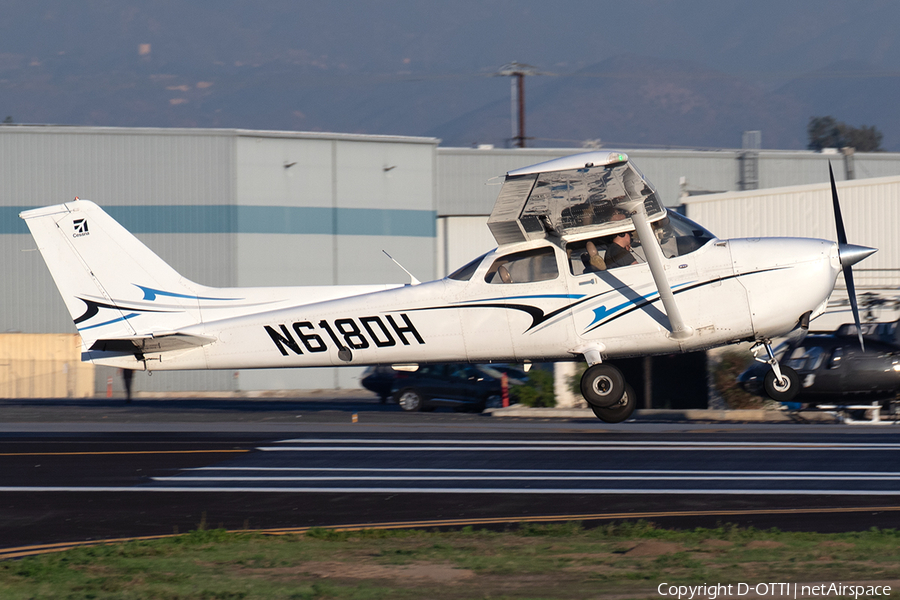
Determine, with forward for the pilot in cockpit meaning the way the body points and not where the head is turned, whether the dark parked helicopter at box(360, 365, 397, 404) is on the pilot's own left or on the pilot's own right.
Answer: on the pilot's own left

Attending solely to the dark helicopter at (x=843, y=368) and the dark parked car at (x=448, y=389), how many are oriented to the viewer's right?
1

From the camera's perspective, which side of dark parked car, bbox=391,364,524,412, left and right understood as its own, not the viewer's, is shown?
right

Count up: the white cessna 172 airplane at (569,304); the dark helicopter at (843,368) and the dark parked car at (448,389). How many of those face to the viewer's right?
2

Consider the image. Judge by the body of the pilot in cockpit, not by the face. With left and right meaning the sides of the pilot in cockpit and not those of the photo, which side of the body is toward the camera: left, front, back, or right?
right

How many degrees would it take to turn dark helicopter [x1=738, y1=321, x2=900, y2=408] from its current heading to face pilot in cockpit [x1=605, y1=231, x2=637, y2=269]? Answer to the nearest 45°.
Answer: approximately 90° to its left

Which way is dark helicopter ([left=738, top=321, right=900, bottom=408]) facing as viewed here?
to the viewer's left

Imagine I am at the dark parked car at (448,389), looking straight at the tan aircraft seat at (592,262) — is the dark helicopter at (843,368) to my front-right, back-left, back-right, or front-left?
front-left

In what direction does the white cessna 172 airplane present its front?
to the viewer's right

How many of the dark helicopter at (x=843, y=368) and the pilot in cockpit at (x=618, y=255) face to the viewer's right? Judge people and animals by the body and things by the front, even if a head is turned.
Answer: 1

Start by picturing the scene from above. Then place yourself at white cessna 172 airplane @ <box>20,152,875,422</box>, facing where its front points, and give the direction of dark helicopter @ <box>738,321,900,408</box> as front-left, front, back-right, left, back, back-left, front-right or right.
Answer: front-left

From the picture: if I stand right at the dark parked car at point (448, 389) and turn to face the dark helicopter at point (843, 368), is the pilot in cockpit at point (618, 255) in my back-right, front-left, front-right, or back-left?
front-right

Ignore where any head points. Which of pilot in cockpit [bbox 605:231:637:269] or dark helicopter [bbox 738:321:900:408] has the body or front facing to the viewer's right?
the pilot in cockpit

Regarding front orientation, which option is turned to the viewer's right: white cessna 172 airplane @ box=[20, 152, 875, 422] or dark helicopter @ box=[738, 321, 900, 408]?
the white cessna 172 airplane

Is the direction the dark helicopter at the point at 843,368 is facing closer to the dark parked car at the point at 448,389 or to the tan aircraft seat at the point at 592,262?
the dark parked car

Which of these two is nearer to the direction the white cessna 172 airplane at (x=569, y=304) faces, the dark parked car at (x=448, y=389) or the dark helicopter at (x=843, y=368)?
the dark helicopter
